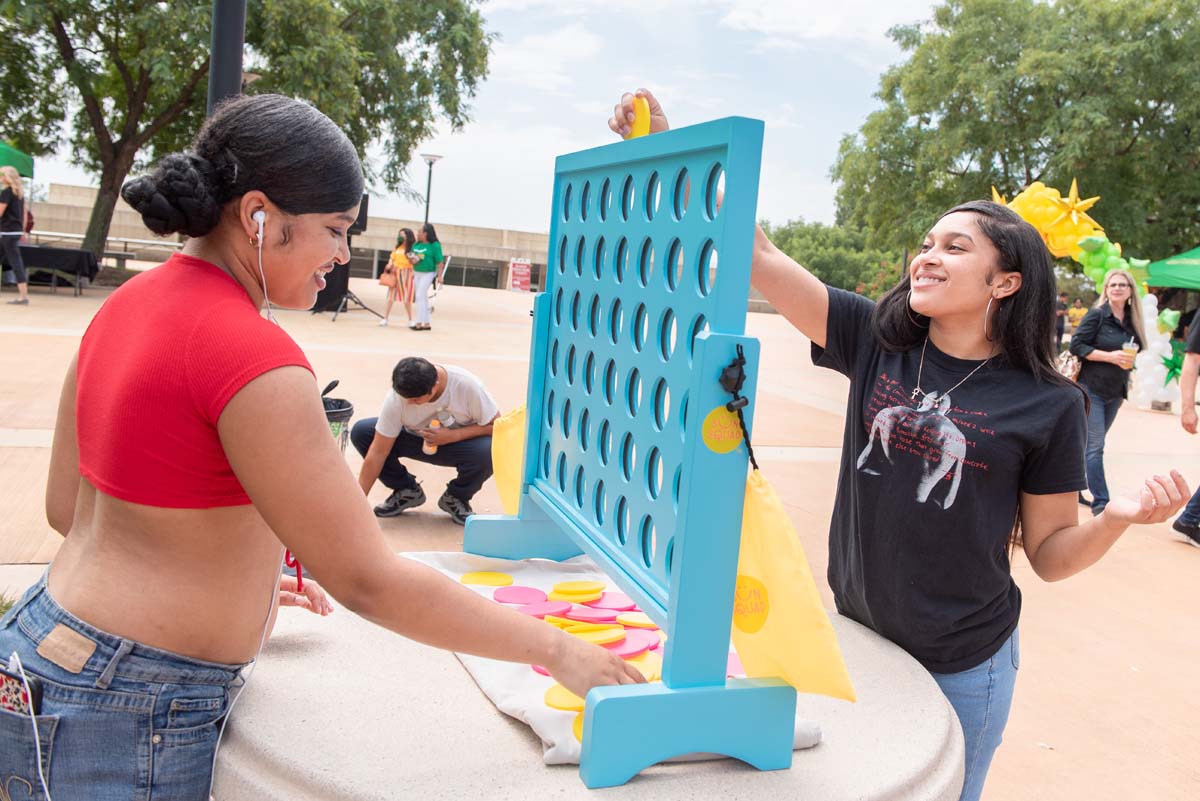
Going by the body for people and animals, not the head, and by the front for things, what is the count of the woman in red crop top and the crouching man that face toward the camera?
1

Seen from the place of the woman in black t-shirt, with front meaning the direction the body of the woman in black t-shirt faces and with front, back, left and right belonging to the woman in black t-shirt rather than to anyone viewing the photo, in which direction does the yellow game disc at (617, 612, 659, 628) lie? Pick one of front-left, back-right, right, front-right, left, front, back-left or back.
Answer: front-right

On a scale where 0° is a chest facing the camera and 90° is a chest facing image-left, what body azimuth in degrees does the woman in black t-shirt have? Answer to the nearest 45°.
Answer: approximately 45°

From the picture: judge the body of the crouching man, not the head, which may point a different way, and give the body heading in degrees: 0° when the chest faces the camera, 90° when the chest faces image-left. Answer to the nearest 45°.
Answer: approximately 0°

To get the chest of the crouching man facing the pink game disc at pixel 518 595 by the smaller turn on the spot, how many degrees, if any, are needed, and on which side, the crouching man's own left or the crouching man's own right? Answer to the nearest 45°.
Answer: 0° — they already face it

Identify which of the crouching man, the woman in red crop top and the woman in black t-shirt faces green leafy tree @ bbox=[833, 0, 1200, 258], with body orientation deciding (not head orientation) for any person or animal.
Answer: the woman in red crop top

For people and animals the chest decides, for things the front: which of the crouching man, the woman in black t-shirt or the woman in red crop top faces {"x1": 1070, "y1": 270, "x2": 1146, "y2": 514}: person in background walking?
the woman in red crop top

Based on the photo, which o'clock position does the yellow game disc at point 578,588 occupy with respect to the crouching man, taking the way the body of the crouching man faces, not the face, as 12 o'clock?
The yellow game disc is roughly at 12 o'clock from the crouching man.

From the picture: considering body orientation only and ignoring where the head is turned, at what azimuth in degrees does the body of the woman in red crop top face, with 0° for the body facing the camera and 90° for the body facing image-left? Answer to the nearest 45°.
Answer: approximately 225°

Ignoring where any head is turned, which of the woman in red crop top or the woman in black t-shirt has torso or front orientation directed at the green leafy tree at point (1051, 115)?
the woman in red crop top

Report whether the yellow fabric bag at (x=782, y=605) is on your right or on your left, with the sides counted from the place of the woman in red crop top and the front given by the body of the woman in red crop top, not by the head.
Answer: on your right

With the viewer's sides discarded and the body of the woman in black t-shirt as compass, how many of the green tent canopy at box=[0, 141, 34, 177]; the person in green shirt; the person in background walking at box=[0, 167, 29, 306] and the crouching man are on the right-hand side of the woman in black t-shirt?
4
